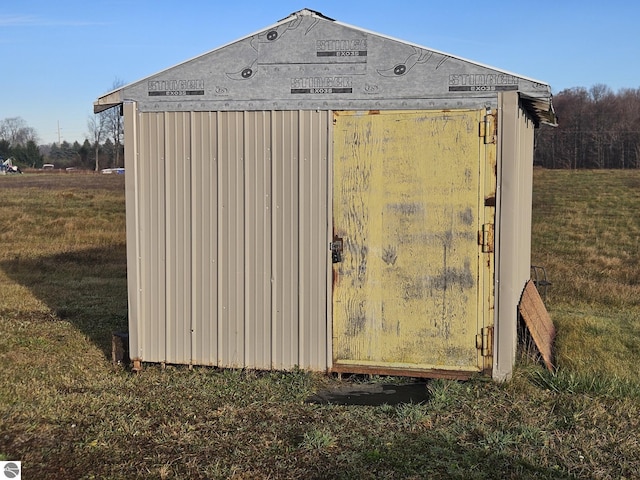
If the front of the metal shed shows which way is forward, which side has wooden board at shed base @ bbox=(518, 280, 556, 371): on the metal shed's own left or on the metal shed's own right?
on the metal shed's own left

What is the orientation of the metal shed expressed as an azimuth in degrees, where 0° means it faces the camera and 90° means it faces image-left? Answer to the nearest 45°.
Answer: approximately 0°
